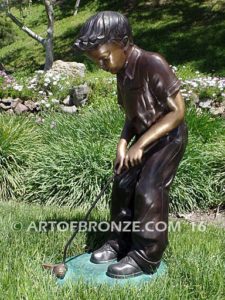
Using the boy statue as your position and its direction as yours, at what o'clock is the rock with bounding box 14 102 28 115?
The rock is roughly at 4 o'clock from the boy statue.

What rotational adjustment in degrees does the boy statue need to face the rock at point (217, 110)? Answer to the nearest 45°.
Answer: approximately 135° to its right

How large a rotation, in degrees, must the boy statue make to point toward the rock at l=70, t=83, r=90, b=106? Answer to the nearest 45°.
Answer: approximately 135° to its right

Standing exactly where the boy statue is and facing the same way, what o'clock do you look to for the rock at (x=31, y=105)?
The rock is roughly at 4 o'clock from the boy statue.

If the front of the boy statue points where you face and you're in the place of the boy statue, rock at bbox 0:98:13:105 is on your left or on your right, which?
on your right

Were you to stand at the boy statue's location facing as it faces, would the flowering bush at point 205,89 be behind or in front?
behind

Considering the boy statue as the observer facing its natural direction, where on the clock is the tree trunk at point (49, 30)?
The tree trunk is roughly at 4 o'clock from the boy statue.

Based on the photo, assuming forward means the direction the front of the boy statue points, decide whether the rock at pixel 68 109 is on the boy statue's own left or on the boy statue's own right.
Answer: on the boy statue's own right

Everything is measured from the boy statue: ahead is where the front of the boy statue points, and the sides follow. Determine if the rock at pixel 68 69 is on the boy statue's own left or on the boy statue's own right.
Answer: on the boy statue's own right

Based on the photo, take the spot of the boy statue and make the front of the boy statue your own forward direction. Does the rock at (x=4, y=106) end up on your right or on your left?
on your right

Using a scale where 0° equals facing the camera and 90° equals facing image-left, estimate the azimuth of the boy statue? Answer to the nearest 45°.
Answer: approximately 45°
